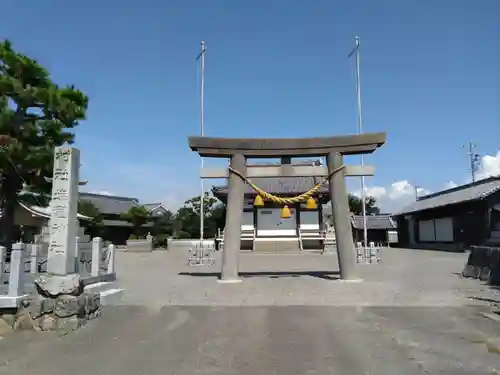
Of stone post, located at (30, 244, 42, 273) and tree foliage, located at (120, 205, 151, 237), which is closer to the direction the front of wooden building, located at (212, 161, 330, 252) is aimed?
the stone post

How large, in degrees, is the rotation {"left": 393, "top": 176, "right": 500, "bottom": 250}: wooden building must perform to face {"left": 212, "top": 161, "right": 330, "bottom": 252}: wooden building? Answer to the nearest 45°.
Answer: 0° — it already faces it

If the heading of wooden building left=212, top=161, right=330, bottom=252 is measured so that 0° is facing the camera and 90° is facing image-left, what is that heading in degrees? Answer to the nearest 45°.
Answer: approximately 0°

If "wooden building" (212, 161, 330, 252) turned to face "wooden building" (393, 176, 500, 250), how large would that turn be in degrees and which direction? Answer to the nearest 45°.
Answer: approximately 90° to its left

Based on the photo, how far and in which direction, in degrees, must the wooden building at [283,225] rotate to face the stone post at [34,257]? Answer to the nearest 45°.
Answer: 0° — it already faces it

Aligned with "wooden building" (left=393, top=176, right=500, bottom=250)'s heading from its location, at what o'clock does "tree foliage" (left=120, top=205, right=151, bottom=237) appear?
The tree foliage is roughly at 1 o'clock from the wooden building.

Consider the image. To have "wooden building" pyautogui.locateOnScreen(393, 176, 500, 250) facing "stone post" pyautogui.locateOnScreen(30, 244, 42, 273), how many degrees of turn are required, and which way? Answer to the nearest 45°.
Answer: approximately 45° to its left

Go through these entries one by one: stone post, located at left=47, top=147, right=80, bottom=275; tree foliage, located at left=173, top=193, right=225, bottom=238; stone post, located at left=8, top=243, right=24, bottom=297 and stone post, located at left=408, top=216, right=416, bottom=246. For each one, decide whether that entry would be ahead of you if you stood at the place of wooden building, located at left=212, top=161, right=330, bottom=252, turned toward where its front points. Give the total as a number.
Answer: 2

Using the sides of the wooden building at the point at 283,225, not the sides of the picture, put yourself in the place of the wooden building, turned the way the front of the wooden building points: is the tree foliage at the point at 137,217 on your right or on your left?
on your right

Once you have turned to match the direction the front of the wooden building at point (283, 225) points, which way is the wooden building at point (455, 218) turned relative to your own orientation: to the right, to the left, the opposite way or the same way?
to the right
